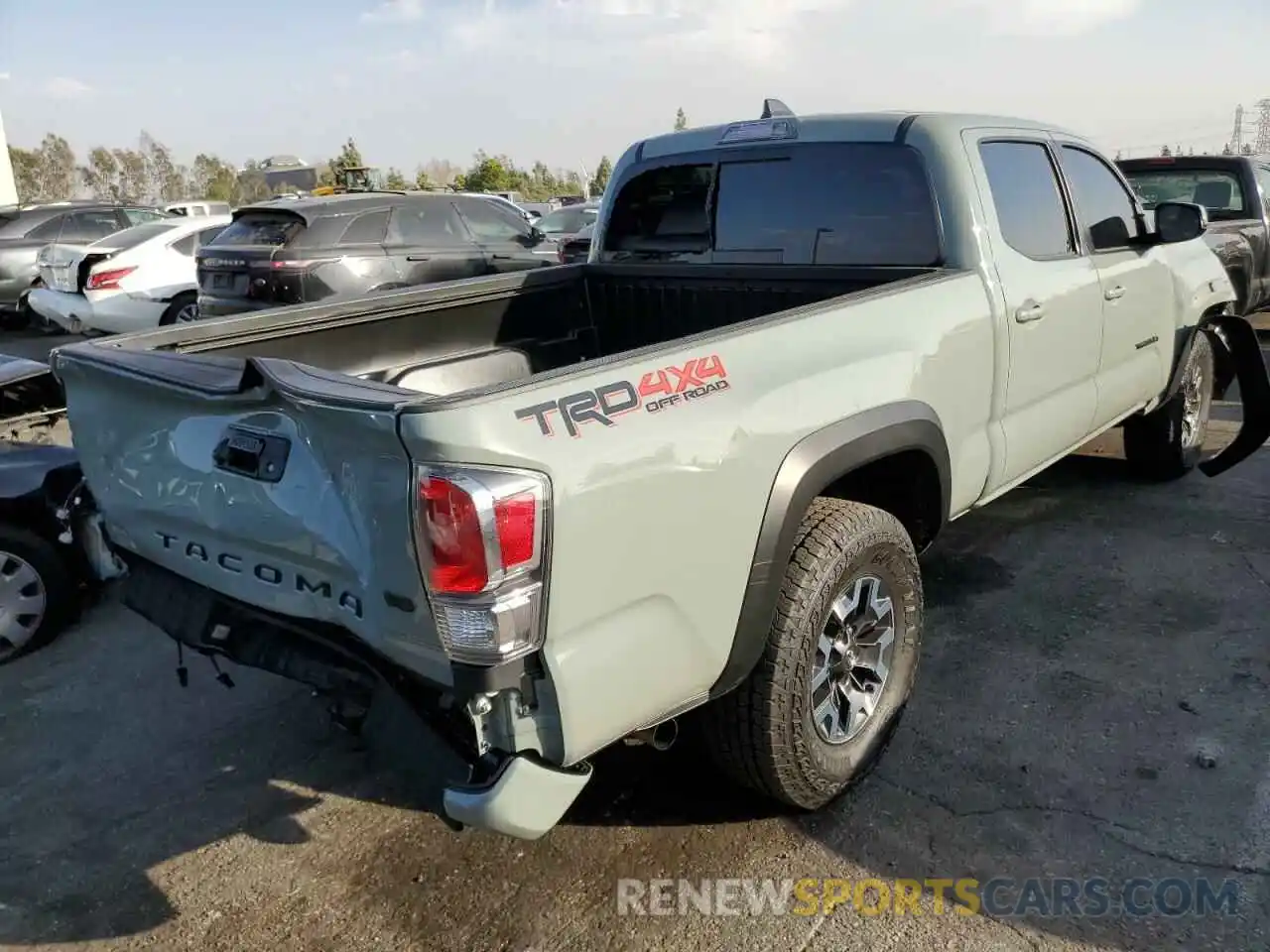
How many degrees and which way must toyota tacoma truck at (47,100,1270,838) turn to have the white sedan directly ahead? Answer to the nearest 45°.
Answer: approximately 90° to its left

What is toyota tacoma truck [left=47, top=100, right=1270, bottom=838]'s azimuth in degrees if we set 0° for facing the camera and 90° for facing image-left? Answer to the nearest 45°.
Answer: approximately 225°

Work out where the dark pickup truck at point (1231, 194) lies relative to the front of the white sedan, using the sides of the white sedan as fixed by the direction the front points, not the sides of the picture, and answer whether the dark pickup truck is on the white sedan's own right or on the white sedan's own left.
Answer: on the white sedan's own right

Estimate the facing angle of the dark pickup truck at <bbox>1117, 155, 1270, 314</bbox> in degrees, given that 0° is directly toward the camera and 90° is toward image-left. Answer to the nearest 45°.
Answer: approximately 225°

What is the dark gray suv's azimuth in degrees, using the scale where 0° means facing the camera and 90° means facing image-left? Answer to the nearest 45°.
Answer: approximately 225°

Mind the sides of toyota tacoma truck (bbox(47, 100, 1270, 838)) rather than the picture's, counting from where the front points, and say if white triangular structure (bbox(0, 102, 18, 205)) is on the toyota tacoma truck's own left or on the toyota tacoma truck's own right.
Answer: on the toyota tacoma truck's own left

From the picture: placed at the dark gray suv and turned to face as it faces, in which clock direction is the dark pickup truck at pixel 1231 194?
The dark pickup truck is roughly at 2 o'clock from the dark gray suv.

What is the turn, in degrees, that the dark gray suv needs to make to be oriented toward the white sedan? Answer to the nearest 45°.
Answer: approximately 90° to its left

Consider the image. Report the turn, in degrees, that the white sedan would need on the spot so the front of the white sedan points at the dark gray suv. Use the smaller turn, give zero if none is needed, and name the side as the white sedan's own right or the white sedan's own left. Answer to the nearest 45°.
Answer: approximately 90° to the white sedan's own right
